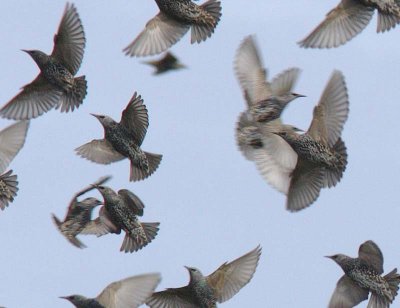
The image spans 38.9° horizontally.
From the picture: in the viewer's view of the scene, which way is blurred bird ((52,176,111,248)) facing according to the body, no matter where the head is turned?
to the viewer's right

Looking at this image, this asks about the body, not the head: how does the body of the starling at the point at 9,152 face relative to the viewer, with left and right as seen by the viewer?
facing to the left of the viewer

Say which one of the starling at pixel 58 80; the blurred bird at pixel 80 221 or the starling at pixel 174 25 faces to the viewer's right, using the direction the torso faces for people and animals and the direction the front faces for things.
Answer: the blurred bird

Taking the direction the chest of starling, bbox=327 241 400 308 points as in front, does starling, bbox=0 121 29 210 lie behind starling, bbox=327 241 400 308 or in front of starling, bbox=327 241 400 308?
in front

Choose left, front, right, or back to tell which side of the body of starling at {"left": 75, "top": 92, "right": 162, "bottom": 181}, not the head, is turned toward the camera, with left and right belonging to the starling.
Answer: left

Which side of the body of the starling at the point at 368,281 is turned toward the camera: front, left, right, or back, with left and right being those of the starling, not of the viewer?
left

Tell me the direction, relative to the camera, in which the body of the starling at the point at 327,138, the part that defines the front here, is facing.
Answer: to the viewer's left

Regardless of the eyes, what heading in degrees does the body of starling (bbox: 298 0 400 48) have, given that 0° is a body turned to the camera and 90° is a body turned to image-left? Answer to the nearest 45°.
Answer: approximately 90°

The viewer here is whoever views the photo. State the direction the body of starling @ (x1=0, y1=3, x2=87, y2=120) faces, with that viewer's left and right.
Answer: facing to the left of the viewer
